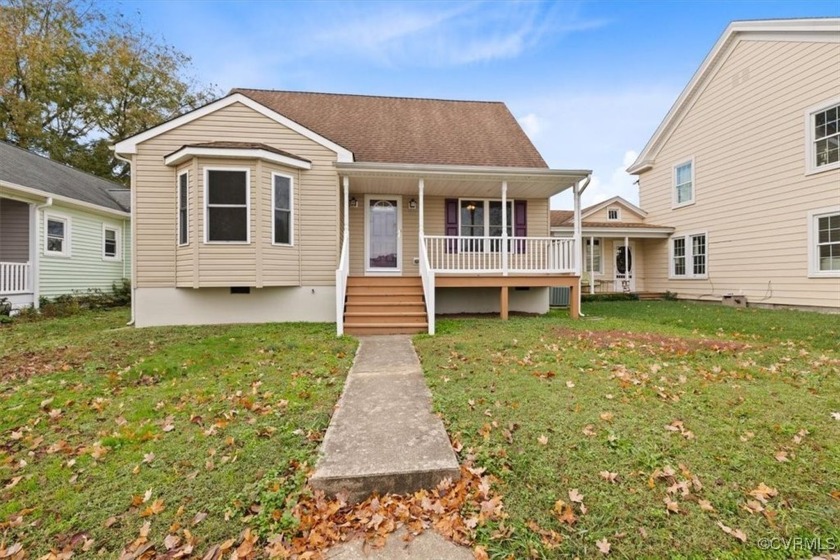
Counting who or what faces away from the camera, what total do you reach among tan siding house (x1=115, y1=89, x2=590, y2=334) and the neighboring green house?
0

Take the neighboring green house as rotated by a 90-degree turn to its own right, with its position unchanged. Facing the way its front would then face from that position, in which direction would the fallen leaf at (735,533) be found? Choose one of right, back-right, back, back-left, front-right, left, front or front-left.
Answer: back-left

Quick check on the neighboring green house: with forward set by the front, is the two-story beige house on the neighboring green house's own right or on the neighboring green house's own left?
on the neighboring green house's own left

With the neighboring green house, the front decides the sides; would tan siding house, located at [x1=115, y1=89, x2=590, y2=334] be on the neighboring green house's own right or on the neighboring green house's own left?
on the neighboring green house's own left

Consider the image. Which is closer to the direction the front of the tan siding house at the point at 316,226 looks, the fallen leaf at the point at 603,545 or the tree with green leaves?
the fallen leaf

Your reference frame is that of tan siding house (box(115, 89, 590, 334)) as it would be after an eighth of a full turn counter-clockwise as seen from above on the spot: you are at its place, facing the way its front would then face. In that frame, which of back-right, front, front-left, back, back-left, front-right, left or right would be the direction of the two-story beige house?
front-left

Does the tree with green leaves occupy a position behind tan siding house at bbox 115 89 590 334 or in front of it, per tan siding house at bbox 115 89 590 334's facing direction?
behind

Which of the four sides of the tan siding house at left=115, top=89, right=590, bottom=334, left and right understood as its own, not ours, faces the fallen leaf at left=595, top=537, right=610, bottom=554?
front

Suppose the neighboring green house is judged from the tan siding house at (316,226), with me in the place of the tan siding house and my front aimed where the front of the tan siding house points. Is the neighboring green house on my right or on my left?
on my right

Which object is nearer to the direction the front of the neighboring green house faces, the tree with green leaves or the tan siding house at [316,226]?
the tan siding house

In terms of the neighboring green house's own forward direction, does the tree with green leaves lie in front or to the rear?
to the rear

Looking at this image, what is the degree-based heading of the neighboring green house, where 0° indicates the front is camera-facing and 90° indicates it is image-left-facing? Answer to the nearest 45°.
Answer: approximately 45°

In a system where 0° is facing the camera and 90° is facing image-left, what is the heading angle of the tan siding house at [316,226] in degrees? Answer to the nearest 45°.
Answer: approximately 0°
